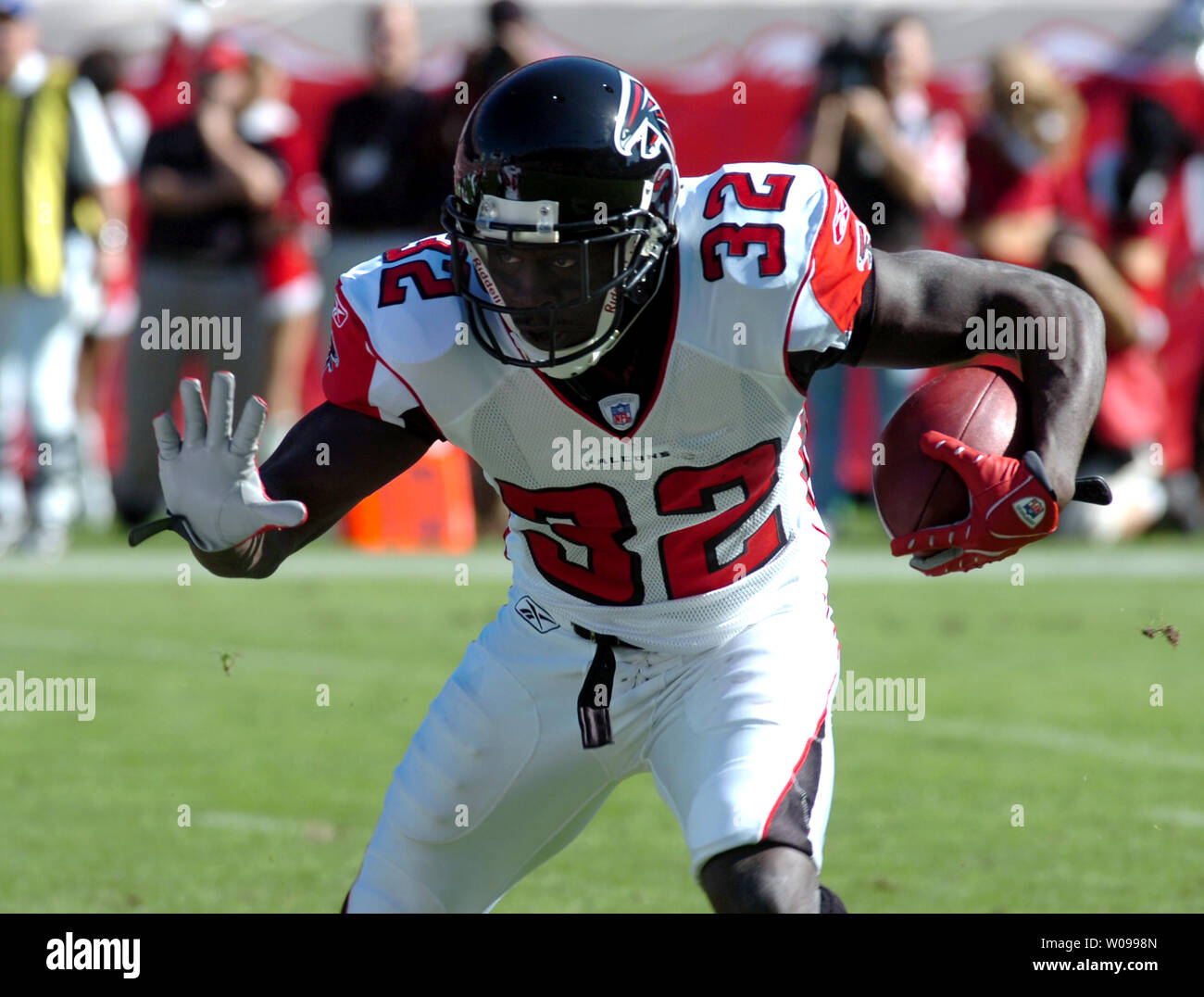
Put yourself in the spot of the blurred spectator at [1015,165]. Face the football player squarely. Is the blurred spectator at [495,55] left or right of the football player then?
right

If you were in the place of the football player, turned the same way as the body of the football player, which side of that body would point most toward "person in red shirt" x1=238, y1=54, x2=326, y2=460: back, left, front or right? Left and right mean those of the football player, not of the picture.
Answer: back

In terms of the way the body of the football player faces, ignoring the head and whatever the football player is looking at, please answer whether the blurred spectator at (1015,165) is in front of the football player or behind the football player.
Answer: behind

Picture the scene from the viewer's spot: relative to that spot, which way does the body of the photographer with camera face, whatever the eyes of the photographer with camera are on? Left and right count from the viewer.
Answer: facing the viewer and to the left of the viewer

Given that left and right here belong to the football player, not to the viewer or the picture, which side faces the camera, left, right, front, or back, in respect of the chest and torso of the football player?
front

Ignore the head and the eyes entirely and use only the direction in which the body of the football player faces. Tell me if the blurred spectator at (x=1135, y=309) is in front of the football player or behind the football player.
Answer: behind

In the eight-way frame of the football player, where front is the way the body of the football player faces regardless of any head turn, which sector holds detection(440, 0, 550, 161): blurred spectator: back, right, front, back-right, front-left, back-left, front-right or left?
back
